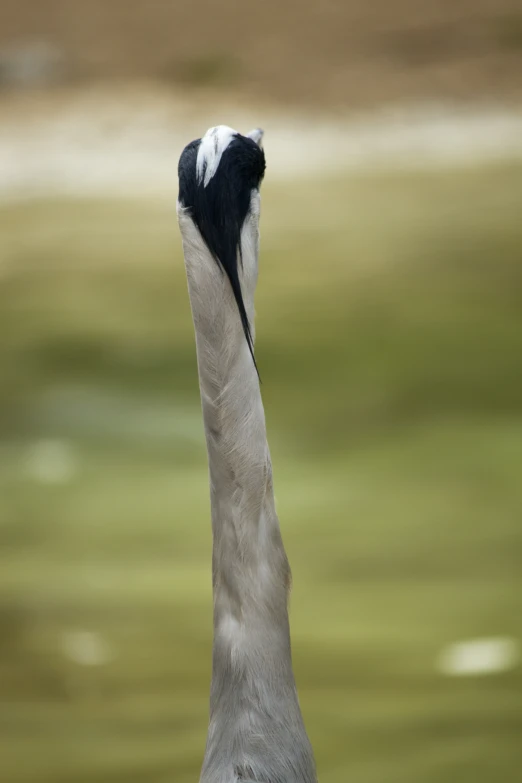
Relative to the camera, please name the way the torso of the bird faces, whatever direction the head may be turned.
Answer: away from the camera
